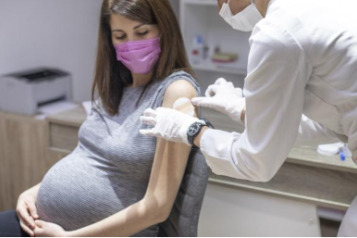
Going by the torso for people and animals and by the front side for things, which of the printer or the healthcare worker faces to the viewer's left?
the healthcare worker

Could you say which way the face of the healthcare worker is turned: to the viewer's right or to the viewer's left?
to the viewer's left

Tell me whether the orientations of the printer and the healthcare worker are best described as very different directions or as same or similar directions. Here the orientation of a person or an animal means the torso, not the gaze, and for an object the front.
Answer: very different directions

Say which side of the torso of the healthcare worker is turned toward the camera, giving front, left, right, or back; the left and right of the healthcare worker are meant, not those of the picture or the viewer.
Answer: left

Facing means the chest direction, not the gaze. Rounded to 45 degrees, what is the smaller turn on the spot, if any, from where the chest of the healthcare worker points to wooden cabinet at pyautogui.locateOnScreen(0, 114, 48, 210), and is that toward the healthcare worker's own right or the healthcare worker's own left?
approximately 45° to the healthcare worker's own right

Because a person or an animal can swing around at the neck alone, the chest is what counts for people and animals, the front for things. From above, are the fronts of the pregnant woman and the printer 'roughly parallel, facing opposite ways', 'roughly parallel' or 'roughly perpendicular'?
roughly perpendicular

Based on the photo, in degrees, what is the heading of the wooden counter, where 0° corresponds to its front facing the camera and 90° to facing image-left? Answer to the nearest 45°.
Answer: approximately 45°

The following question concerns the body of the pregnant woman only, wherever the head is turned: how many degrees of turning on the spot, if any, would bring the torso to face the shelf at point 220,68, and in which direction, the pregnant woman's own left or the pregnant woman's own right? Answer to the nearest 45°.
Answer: approximately 180°

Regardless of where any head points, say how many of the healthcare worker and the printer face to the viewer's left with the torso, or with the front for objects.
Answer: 1
